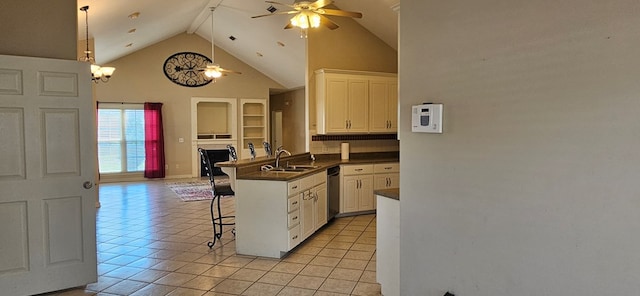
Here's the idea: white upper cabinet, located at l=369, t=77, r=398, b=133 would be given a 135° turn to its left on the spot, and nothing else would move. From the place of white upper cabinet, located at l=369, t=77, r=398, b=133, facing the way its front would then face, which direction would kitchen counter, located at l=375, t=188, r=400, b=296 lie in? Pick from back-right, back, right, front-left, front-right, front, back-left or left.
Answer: back-right

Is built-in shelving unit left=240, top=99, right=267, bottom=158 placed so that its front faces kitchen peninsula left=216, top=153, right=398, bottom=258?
yes

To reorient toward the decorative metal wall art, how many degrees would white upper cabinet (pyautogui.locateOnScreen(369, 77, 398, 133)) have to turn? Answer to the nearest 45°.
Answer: approximately 135° to its right

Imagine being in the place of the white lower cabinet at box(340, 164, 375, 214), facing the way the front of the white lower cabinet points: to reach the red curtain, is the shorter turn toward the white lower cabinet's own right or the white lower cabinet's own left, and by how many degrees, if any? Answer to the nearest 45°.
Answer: approximately 135° to the white lower cabinet's own right

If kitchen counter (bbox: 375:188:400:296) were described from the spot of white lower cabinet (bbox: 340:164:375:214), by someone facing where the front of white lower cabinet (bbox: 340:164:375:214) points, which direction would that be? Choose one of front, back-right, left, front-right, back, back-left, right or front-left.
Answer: front

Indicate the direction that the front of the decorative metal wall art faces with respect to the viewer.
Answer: facing the viewer

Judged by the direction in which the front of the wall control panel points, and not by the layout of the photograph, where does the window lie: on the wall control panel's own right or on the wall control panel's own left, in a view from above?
on the wall control panel's own right

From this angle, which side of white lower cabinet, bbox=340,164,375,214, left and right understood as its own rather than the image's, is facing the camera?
front

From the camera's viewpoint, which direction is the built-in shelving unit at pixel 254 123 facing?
toward the camera
